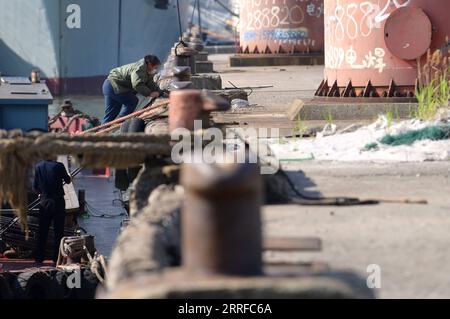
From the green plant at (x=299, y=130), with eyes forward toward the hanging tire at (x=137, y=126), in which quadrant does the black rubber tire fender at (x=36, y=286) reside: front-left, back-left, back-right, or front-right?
front-left

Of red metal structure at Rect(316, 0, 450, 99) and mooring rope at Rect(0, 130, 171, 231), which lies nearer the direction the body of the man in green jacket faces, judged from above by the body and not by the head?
the red metal structure

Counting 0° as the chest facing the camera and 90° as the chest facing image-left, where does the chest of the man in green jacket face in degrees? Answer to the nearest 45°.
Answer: approximately 270°

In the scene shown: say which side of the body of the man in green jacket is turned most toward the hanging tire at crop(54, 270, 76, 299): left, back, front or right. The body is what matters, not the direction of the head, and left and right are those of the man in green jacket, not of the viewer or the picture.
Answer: right

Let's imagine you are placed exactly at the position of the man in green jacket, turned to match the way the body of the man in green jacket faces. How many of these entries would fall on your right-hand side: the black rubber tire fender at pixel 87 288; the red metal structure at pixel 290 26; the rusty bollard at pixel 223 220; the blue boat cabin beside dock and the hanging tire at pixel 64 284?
3

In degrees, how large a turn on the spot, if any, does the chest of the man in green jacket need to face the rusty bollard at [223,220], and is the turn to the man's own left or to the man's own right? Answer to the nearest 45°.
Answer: approximately 90° to the man's own right

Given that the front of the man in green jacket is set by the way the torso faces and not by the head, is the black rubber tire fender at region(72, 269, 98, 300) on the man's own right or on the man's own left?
on the man's own right

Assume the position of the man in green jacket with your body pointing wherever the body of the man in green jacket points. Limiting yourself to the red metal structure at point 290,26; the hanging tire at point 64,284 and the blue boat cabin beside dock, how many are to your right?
1

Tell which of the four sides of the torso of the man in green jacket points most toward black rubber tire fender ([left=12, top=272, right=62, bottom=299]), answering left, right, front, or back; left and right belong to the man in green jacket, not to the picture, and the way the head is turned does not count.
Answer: right

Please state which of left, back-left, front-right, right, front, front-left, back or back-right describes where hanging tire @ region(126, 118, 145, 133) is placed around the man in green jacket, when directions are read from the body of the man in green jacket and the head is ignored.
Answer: right

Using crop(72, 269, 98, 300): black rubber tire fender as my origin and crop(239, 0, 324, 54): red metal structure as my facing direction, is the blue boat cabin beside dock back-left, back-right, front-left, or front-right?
front-left
